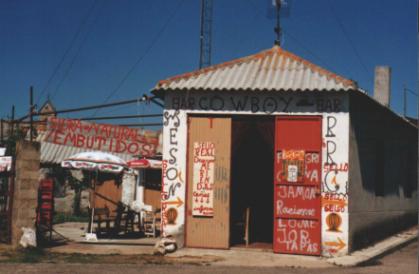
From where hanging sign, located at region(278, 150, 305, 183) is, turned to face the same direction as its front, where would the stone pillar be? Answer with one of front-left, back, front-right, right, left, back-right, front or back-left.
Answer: right

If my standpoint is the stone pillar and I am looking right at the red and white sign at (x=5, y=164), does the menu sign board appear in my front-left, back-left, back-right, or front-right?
back-right

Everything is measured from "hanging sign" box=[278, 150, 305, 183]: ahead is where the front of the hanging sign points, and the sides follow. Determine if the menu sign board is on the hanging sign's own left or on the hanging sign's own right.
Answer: on the hanging sign's own right

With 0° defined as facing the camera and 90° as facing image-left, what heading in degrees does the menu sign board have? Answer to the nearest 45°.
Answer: approximately 0°

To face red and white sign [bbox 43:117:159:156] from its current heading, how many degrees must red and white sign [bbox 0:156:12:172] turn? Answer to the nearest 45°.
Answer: approximately 135° to its left

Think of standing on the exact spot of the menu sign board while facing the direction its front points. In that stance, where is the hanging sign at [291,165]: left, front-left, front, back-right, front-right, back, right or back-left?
left

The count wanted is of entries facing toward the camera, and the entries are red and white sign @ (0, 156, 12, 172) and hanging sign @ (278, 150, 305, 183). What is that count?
2

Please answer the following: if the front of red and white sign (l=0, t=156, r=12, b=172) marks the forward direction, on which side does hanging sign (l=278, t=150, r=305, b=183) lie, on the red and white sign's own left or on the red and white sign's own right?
on the red and white sign's own left

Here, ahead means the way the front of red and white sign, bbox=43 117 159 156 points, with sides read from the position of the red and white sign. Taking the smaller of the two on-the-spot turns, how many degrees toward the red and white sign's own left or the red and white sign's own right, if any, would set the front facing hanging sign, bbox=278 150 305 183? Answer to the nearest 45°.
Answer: approximately 45° to the red and white sign's own left

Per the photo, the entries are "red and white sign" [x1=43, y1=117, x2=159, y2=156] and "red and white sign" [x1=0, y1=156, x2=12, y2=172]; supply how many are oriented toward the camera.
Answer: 2

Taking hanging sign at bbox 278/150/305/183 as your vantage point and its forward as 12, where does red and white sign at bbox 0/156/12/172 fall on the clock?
The red and white sign is roughly at 3 o'clock from the hanging sign.

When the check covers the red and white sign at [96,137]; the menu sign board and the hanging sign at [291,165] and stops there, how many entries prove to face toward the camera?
3

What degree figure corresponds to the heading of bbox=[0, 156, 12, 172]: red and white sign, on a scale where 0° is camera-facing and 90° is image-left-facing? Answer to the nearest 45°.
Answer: approximately 0°
